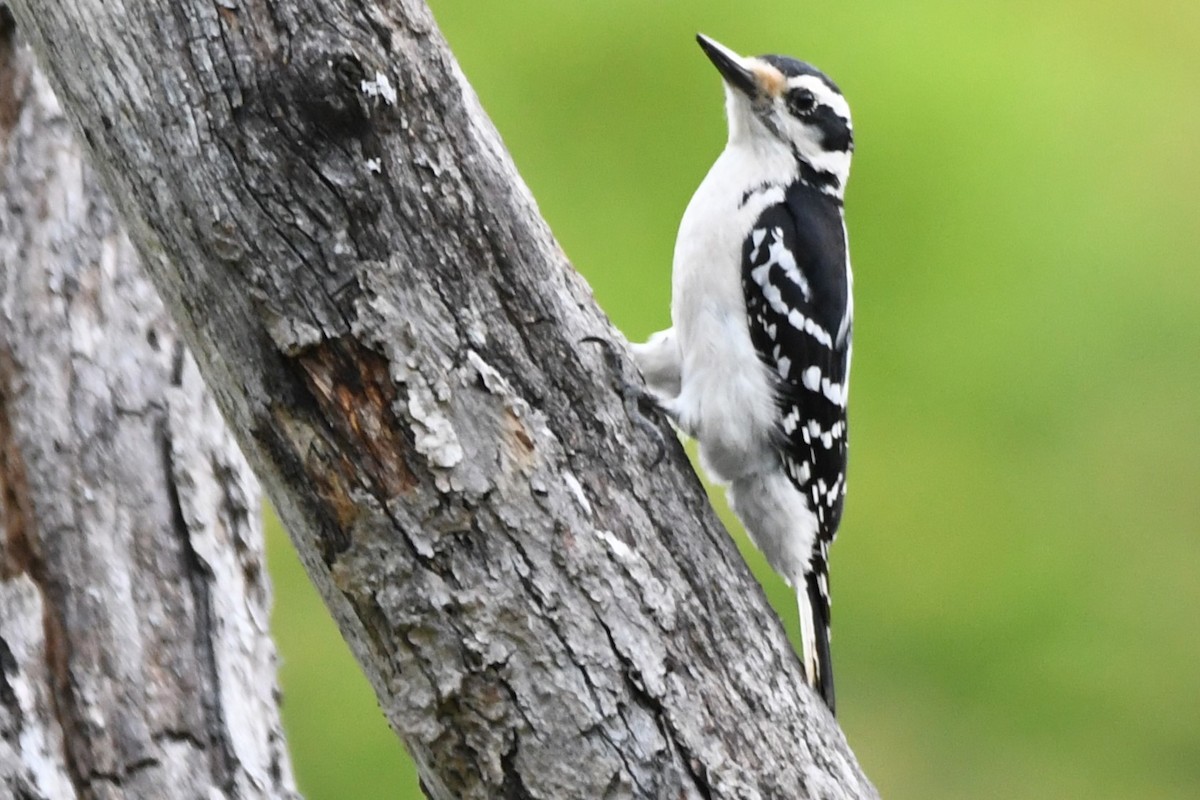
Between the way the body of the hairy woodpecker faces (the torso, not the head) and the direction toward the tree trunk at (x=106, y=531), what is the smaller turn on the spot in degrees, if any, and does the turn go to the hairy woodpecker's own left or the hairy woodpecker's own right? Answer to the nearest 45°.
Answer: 0° — it already faces it

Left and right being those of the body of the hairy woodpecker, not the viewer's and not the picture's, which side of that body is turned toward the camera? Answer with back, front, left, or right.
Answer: left
